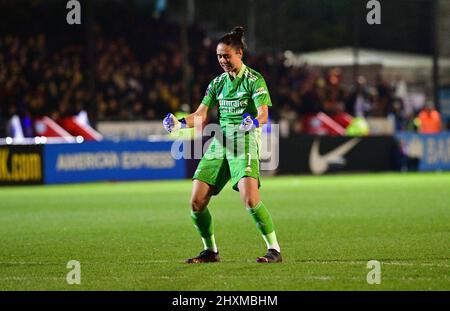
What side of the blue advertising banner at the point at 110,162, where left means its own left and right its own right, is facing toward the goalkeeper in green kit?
front

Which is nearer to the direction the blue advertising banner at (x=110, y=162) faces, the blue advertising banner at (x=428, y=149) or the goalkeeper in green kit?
the goalkeeper in green kit

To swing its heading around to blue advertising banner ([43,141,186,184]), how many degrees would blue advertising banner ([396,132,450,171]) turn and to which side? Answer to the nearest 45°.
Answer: approximately 45° to its right

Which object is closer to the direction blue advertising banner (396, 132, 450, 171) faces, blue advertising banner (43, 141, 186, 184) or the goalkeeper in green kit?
the goalkeeper in green kit

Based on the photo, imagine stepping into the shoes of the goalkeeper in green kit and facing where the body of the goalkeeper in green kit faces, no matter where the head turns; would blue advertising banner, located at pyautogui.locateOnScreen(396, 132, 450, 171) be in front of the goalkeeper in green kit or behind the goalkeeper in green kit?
behind

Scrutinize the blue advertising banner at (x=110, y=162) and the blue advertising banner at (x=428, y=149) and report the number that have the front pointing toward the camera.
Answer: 2

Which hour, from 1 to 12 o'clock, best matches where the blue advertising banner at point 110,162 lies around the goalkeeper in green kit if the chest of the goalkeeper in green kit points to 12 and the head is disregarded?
The blue advertising banner is roughly at 4 o'clock from the goalkeeper in green kit.

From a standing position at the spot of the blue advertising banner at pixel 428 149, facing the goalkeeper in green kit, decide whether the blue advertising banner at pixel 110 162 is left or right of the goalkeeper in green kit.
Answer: right

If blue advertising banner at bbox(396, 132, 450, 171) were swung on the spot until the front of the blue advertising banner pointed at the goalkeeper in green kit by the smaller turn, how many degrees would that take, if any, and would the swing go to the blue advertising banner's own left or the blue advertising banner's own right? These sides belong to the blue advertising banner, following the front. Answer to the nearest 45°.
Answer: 0° — it already faces them

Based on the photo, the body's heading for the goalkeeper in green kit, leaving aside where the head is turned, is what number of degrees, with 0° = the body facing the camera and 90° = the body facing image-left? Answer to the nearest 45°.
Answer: approximately 45°
